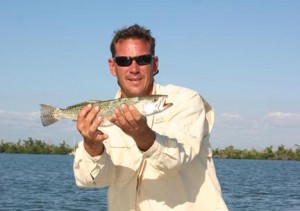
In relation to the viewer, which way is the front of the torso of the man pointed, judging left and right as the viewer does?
facing the viewer and to the left of the viewer
